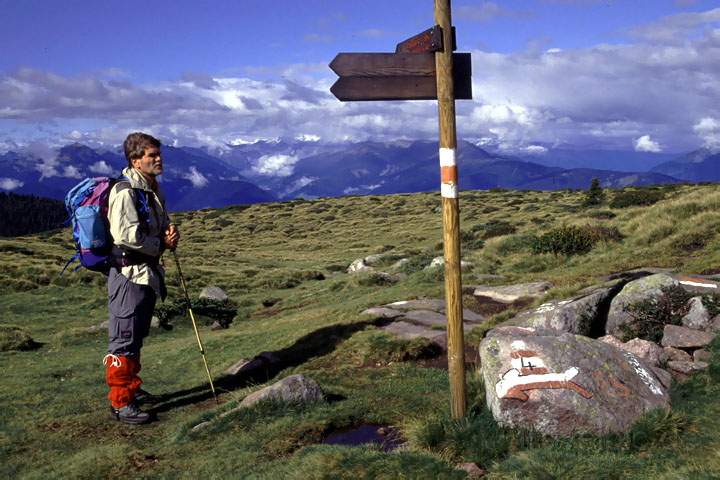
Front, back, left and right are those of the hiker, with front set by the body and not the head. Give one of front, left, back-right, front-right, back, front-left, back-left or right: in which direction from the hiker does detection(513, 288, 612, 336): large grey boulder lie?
front

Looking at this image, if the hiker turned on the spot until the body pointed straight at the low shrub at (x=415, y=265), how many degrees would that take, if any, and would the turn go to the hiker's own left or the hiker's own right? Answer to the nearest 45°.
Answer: approximately 45° to the hiker's own left

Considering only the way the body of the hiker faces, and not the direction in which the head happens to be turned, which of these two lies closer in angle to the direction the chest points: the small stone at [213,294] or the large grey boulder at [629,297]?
the large grey boulder

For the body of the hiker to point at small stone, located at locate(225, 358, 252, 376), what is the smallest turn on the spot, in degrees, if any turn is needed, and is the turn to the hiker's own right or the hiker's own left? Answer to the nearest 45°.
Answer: approximately 45° to the hiker's own left

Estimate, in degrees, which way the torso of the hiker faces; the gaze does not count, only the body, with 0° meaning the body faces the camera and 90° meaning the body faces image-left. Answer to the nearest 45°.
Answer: approximately 270°

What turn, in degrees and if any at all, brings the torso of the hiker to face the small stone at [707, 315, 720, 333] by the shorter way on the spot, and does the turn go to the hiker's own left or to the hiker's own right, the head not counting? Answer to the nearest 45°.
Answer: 0° — they already face it

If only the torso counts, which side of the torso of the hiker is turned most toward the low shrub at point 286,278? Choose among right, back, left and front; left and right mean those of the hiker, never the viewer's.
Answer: left

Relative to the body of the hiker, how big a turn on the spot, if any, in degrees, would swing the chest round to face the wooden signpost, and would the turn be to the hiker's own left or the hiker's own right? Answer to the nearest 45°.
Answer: approximately 45° to the hiker's own right

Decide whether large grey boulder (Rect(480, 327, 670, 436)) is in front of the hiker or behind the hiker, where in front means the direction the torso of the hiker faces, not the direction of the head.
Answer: in front

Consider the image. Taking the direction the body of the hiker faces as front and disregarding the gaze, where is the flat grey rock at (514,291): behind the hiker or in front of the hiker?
in front

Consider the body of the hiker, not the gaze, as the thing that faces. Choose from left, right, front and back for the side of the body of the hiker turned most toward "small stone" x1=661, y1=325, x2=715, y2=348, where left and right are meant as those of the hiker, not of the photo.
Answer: front
